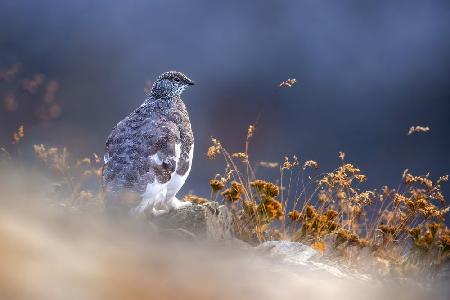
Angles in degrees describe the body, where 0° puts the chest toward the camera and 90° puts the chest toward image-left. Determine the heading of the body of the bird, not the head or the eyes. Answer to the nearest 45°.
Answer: approximately 270°
